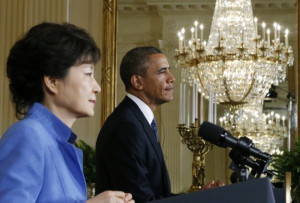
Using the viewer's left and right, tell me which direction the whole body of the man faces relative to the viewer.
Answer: facing to the right of the viewer

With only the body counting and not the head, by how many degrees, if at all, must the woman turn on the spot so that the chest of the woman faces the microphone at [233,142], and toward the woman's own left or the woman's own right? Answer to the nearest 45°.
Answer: approximately 45° to the woman's own left

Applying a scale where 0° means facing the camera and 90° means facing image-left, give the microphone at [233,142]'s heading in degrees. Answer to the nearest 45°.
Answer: approximately 90°

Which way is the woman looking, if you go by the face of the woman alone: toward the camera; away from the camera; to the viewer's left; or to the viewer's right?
to the viewer's right

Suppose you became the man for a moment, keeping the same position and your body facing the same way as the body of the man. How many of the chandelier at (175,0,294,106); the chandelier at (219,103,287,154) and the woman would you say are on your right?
1

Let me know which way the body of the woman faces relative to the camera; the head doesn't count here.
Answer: to the viewer's right

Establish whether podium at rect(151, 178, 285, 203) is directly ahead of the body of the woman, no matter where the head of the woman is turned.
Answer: yes

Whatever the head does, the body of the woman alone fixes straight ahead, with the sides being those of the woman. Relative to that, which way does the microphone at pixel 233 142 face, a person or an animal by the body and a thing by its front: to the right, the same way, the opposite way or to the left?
the opposite way

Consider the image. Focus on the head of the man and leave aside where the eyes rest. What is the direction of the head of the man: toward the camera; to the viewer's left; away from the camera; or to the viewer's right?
to the viewer's right

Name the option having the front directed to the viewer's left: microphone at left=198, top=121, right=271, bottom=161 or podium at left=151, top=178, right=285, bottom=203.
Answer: the microphone

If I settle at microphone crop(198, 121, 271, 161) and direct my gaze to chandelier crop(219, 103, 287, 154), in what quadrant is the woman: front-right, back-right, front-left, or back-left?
back-left
